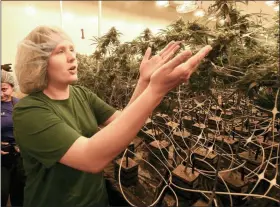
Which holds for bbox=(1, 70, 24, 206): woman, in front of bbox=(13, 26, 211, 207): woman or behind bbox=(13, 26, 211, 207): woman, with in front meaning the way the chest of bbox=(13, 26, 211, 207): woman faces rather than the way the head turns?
behind

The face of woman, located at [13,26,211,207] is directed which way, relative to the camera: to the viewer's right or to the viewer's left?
to the viewer's right

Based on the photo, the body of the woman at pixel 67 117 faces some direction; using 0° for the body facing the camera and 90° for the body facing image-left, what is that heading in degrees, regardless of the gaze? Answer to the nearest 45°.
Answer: approximately 315°
